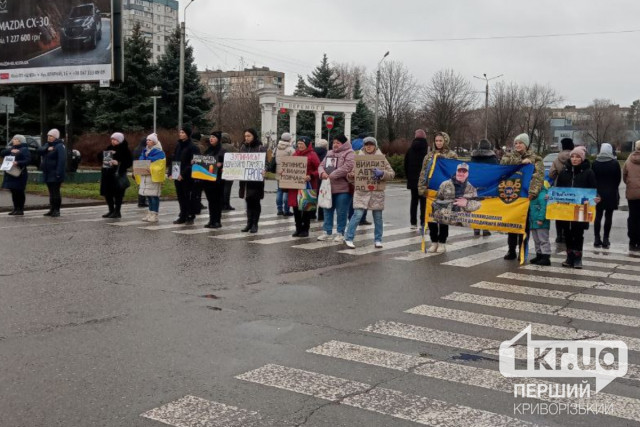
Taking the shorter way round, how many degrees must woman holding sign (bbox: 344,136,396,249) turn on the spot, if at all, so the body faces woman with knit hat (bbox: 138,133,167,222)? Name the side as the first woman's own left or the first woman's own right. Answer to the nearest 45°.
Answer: approximately 135° to the first woman's own right

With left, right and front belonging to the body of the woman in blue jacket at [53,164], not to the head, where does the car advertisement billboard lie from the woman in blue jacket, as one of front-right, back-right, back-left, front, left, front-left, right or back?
back-right

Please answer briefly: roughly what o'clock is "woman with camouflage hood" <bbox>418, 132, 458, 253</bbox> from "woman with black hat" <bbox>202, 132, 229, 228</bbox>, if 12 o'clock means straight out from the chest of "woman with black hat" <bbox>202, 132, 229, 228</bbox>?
"woman with camouflage hood" <bbox>418, 132, 458, 253</bbox> is roughly at 9 o'clock from "woman with black hat" <bbox>202, 132, 229, 228</bbox>.

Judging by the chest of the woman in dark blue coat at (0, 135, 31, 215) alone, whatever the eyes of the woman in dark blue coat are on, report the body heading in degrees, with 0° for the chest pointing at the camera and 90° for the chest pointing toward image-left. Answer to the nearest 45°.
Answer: approximately 45°

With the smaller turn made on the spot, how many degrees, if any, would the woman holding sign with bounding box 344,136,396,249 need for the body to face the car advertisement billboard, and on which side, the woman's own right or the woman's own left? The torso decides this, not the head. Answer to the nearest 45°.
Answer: approximately 135° to the woman's own right

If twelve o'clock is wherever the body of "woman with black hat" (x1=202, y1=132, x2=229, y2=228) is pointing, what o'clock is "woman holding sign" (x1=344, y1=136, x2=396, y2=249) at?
The woman holding sign is roughly at 9 o'clock from the woman with black hat.

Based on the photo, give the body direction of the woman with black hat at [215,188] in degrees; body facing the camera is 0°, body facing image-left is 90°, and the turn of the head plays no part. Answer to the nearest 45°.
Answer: approximately 45°
